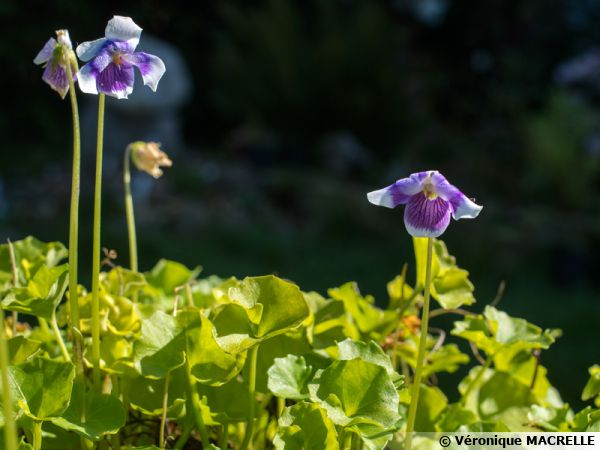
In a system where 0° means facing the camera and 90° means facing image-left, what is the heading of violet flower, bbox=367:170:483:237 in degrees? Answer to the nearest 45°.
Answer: approximately 0°

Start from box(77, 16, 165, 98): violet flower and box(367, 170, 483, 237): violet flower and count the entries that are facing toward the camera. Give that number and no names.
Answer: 2
